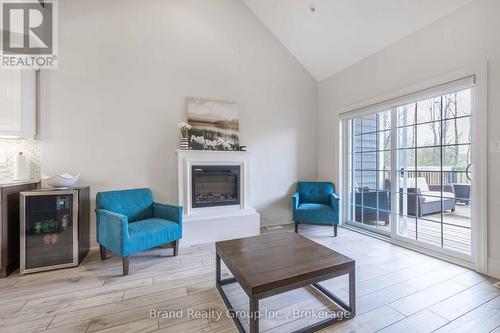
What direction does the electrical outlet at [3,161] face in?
toward the camera

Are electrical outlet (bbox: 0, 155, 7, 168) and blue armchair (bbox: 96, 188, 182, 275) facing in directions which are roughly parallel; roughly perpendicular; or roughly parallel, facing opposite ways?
roughly parallel

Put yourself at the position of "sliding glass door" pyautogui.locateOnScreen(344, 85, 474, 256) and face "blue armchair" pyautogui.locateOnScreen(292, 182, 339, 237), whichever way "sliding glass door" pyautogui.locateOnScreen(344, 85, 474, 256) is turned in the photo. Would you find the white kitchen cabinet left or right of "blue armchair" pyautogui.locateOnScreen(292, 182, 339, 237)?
left

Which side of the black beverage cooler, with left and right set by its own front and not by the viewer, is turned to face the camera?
front

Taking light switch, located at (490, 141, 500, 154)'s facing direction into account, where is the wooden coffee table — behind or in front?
in front

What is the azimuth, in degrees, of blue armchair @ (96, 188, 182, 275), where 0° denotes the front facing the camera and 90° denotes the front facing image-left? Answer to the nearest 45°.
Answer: approximately 315°

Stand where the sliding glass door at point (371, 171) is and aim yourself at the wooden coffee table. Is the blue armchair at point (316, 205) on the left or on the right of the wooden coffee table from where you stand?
right

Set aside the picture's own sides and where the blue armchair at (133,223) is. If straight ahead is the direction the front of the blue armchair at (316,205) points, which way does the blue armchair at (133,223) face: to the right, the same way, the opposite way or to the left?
to the left

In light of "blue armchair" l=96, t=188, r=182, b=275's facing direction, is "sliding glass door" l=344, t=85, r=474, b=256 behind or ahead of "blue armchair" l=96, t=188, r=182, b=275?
ahead

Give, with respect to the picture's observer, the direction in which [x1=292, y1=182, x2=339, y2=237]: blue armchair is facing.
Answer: facing the viewer

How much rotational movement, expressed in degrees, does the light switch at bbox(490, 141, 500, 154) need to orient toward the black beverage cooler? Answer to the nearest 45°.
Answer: approximately 45° to its right

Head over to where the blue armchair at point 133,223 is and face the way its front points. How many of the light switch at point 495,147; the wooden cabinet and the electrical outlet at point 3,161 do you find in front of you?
1

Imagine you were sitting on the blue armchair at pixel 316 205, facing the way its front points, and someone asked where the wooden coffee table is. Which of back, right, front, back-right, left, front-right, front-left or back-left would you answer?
front

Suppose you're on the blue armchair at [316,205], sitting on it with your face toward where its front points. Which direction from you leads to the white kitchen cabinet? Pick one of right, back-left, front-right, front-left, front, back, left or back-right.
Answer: front-right

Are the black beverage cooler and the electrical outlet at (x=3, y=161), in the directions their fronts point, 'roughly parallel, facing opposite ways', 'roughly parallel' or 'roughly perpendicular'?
roughly parallel
